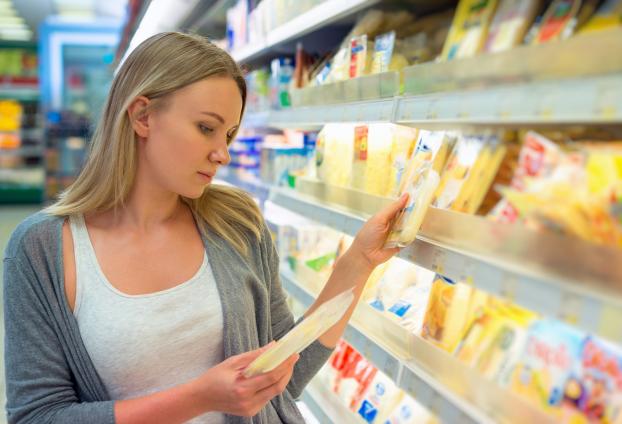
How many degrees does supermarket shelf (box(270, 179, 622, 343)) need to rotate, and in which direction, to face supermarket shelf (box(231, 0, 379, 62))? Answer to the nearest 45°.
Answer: approximately 90° to its right

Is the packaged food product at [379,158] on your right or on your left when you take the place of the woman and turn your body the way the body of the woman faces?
on your left

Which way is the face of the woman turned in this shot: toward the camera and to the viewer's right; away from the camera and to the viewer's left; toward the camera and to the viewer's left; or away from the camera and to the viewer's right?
toward the camera and to the viewer's right

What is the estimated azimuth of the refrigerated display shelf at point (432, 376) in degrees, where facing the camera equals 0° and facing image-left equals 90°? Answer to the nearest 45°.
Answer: approximately 45°

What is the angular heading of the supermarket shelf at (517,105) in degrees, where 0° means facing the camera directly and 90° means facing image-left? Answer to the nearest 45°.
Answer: approximately 45°
